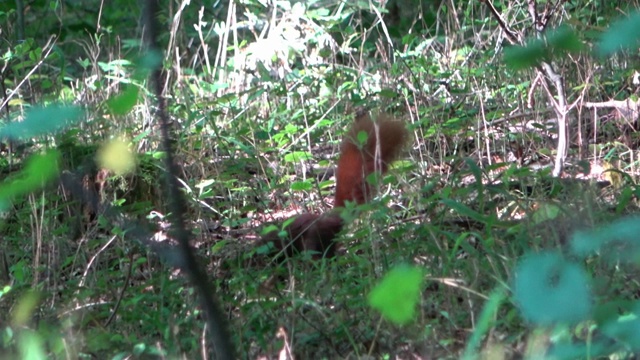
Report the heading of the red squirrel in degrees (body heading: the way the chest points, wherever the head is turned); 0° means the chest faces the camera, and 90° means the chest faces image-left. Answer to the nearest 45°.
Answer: approximately 90°
